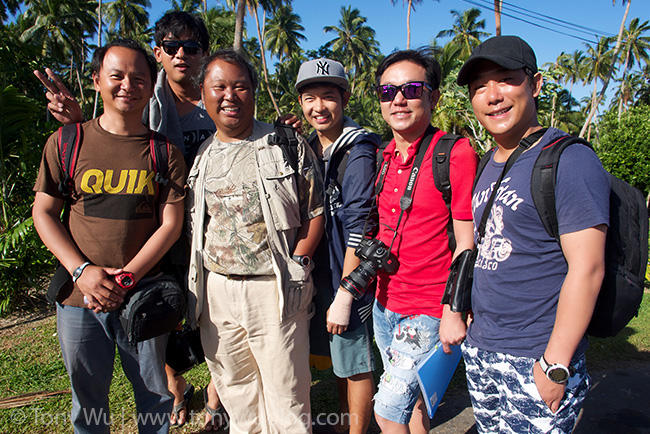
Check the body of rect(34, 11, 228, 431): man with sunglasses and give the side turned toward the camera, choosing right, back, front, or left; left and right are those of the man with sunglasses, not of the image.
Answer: front

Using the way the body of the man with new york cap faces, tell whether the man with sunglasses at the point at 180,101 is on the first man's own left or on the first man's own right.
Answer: on the first man's own right

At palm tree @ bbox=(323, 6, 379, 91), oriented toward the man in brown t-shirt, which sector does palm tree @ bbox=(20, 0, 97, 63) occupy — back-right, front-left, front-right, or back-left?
front-right

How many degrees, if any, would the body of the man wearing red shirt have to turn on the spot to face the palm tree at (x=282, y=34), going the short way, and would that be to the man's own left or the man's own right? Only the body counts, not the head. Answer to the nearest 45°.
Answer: approximately 135° to the man's own right

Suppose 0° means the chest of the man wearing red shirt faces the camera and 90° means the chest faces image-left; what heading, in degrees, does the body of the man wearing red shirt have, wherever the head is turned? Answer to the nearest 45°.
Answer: approximately 45°

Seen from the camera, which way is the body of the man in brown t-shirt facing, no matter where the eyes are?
toward the camera

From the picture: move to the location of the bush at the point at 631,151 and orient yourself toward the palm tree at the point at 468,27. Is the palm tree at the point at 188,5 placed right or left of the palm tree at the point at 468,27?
left

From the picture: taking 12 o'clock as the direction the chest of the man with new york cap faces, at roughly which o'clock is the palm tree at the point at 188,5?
The palm tree is roughly at 4 o'clock from the man with new york cap.
